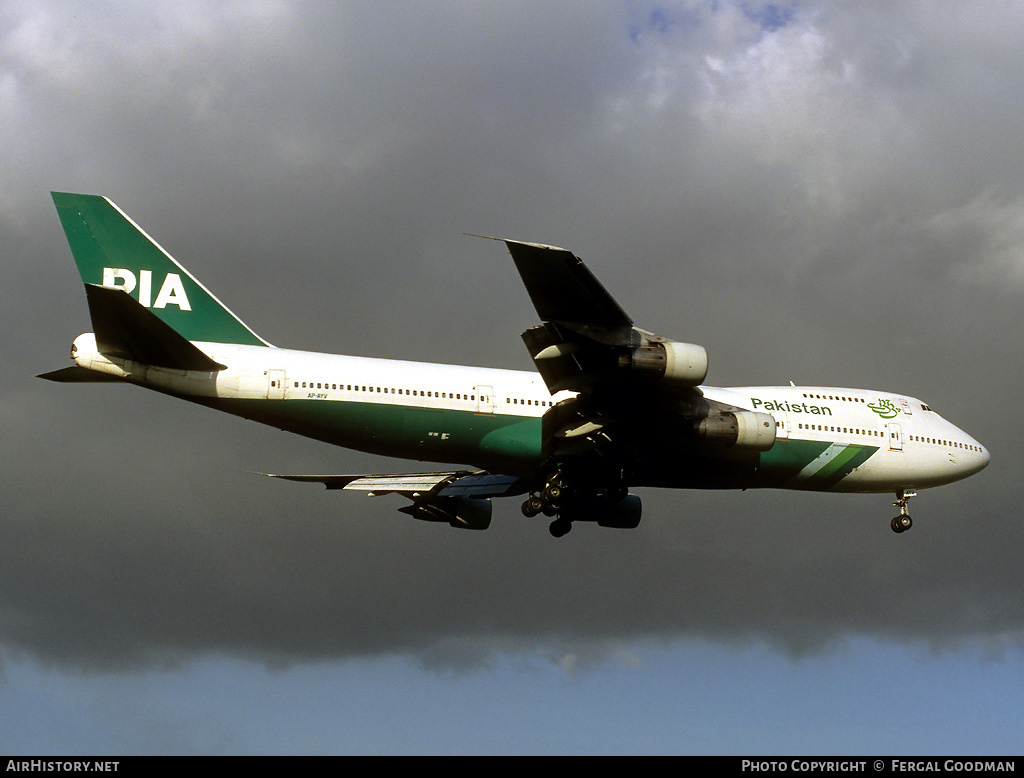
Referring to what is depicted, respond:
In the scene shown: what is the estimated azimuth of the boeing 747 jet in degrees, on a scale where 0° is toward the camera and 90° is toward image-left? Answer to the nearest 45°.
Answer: approximately 270°
